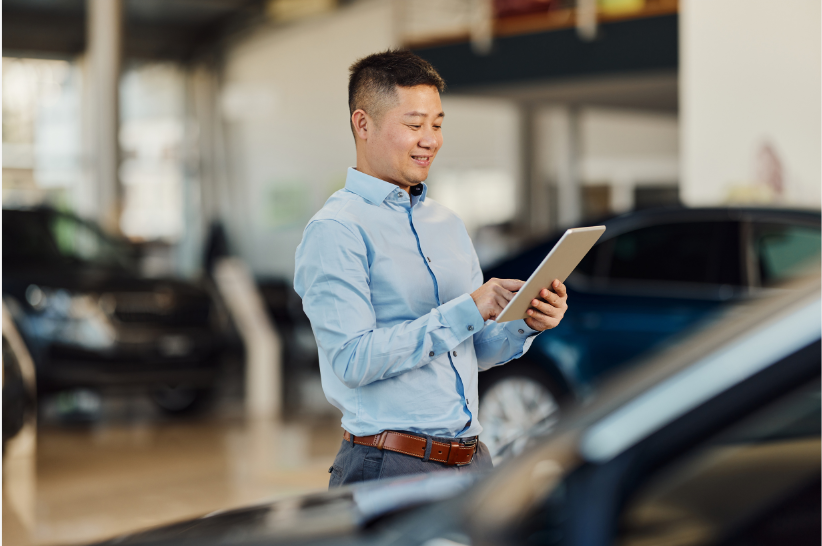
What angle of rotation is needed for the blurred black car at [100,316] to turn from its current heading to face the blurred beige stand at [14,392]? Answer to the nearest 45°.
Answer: approximately 45° to its right

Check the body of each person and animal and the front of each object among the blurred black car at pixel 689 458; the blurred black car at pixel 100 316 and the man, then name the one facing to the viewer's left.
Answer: the blurred black car at pixel 689 458

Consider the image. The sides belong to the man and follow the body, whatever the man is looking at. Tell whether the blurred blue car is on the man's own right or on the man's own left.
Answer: on the man's own left

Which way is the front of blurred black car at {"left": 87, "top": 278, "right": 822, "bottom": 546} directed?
to the viewer's left

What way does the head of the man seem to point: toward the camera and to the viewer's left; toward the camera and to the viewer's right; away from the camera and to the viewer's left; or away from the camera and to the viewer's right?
toward the camera and to the viewer's right

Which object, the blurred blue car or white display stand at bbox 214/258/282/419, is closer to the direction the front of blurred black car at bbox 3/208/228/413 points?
the blurred blue car

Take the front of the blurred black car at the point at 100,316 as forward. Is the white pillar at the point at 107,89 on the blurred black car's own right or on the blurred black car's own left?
on the blurred black car's own left

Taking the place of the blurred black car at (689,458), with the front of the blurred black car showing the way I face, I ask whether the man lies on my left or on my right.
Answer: on my right

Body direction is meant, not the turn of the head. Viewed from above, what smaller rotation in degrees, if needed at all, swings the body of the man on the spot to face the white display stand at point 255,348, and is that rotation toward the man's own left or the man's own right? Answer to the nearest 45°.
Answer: approximately 135° to the man's own left

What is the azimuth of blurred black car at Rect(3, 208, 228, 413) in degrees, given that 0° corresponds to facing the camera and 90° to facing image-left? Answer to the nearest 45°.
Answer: approximately 315°

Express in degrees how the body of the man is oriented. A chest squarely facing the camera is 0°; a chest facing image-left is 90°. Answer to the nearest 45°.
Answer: approximately 315°

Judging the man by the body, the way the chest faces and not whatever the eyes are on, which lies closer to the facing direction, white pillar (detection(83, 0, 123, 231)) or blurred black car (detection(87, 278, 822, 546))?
the blurred black car

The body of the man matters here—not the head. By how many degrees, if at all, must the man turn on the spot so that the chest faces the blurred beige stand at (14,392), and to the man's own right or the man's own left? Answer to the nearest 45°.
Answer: approximately 180°

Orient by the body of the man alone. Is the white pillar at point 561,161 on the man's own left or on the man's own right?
on the man's own left
